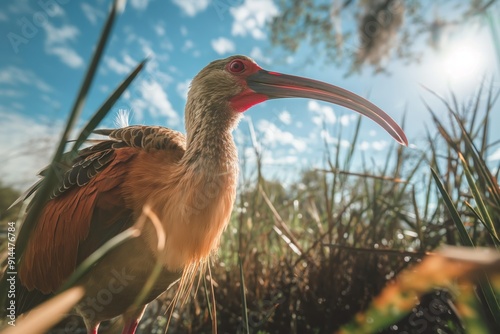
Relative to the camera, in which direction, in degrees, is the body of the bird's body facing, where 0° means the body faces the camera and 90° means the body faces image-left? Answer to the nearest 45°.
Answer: approximately 270°
